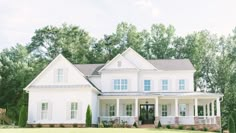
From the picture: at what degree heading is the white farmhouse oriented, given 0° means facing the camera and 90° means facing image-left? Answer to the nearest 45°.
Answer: approximately 0°

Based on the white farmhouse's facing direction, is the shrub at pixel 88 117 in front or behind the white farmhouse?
in front

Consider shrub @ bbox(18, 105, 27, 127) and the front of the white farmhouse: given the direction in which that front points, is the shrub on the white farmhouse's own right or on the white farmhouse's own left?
on the white farmhouse's own right
